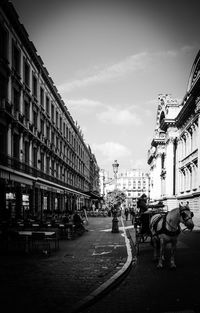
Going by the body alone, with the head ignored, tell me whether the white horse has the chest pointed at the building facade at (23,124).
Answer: no

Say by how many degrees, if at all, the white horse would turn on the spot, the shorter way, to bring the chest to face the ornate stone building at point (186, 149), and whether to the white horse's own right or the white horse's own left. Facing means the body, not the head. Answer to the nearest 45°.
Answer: approximately 135° to the white horse's own left

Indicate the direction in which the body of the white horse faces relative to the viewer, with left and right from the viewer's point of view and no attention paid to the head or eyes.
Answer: facing the viewer and to the right of the viewer
